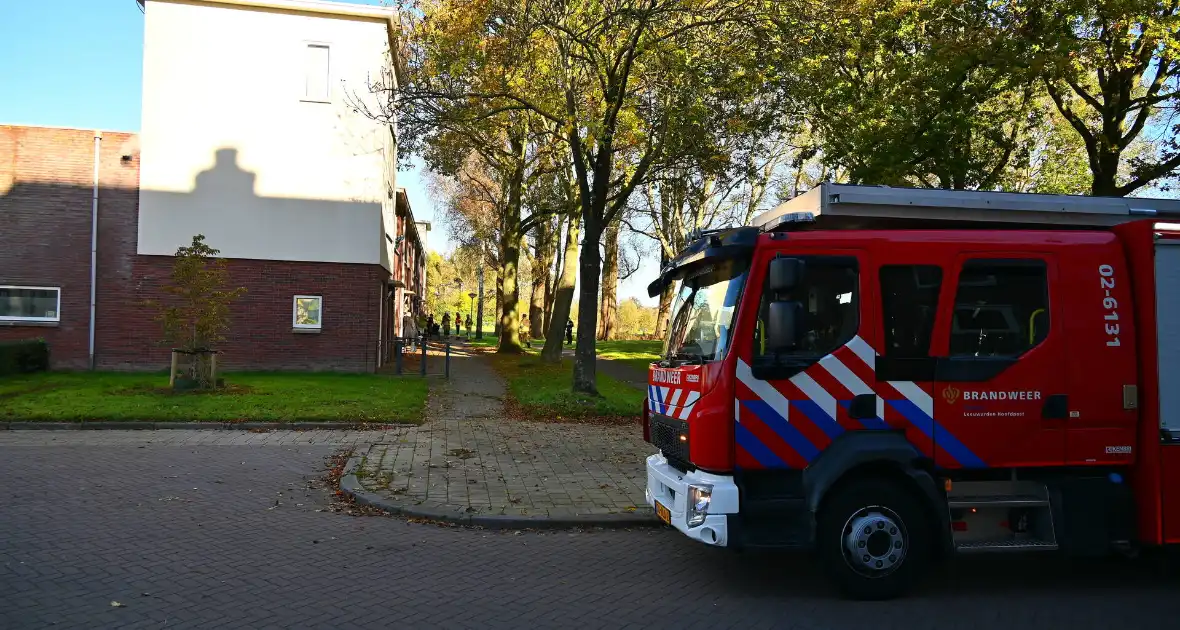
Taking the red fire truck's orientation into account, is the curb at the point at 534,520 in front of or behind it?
in front

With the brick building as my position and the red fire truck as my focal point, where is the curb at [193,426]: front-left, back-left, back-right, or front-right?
front-right

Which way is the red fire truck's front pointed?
to the viewer's left

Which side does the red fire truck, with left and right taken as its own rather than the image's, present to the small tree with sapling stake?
front

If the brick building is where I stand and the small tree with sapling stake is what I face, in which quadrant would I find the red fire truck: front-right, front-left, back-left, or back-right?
front-left
